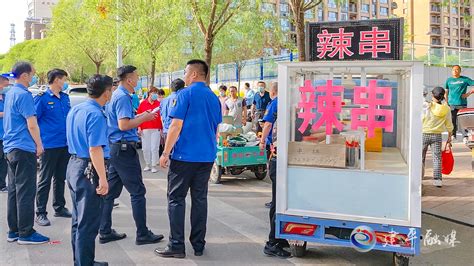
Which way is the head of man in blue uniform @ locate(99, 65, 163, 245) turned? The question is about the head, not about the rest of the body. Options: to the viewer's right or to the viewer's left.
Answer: to the viewer's right

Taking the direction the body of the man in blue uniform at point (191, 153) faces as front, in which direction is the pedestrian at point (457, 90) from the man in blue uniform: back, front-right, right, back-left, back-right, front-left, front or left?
right

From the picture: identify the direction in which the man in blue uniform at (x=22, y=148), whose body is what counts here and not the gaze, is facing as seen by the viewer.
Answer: to the viewer's right

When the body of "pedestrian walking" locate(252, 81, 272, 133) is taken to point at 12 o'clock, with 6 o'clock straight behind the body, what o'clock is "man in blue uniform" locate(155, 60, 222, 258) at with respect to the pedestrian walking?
The man in blue uniform is roughly at 12 o'clock from the pedestrian walking.

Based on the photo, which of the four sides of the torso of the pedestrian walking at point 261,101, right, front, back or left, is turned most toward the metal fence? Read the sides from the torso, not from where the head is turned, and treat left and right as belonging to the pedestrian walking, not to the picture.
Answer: back

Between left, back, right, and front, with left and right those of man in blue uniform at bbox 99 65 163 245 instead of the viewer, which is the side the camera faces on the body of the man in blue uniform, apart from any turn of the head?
right

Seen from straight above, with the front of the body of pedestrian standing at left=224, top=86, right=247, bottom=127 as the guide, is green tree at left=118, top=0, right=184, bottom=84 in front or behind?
behind

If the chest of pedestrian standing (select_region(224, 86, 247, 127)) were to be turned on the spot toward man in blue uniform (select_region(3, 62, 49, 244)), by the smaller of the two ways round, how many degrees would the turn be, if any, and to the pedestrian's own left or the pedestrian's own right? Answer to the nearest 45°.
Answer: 0° — they already face them
